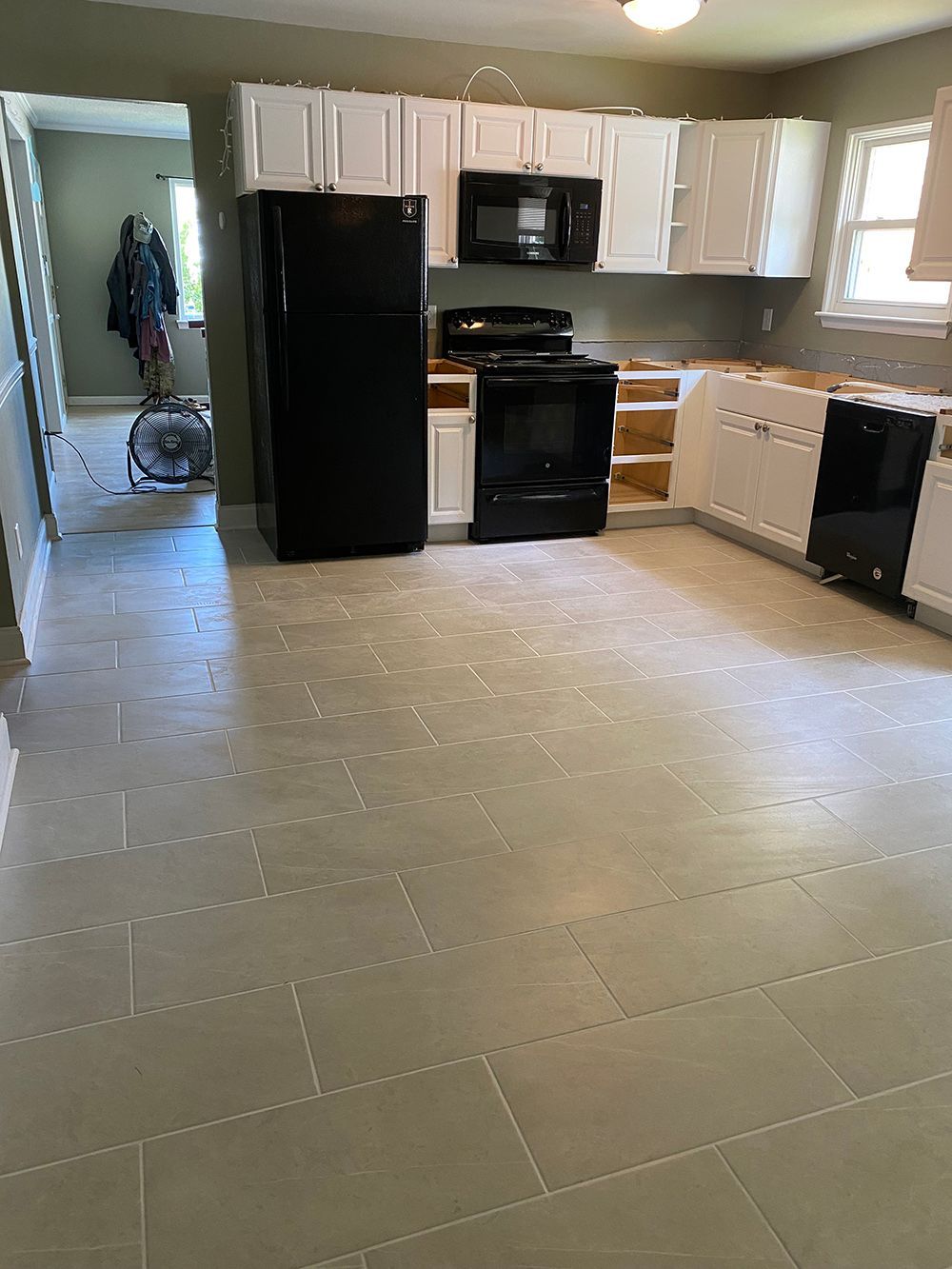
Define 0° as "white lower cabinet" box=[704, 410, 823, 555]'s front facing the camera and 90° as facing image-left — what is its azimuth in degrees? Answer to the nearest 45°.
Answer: approximately 45°

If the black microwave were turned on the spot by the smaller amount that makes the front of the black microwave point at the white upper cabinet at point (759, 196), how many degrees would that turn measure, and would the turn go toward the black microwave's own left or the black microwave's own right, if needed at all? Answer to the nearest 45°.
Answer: approximately 90° to the black microwave's own left

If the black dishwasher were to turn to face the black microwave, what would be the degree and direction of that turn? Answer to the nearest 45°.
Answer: approximately 45° to its right

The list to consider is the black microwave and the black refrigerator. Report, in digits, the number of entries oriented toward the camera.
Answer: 2

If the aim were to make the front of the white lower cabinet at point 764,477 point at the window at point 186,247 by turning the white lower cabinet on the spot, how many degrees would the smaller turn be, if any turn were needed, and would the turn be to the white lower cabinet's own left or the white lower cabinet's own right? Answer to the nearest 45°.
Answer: approximately 90° to the white lower cabinet's own right

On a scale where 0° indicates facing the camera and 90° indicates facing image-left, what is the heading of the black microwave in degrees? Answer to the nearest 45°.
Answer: approximately 0°

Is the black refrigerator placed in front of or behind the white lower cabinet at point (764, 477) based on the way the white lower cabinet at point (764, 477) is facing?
in front

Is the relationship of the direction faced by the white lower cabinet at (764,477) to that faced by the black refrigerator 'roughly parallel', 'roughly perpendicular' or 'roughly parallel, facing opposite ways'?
roughly perpendicular

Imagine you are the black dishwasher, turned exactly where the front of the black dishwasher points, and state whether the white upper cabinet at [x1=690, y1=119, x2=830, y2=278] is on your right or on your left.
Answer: on your right

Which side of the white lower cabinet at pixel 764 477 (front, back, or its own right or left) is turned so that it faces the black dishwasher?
left

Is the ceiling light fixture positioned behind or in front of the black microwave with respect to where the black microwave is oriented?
in front

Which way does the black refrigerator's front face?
toward the camera

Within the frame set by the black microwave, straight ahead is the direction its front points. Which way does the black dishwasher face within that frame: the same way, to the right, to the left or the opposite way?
to the right

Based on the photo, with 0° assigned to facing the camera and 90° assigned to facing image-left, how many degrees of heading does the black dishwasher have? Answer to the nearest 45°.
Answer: approximately 45°
